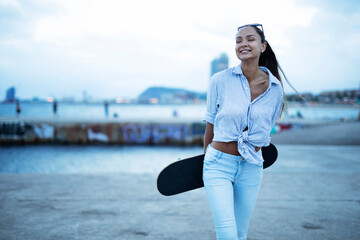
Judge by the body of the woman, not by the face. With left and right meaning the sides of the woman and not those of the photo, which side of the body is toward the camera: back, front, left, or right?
front

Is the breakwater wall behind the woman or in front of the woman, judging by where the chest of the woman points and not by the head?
behind

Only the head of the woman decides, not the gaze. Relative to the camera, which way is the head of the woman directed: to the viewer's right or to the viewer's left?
to the viewer's left
